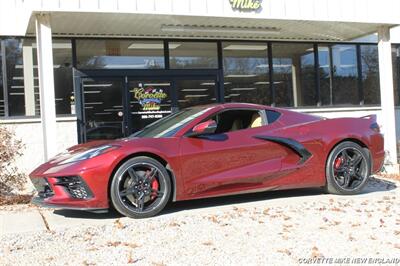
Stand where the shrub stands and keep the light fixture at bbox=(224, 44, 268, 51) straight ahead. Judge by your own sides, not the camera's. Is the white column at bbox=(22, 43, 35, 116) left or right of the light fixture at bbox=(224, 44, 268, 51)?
left

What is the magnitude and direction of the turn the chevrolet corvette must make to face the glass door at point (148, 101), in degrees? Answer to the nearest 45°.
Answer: approximately 135° to its right

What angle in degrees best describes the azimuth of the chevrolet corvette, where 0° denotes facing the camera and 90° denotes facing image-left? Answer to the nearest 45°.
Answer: approximately 45°

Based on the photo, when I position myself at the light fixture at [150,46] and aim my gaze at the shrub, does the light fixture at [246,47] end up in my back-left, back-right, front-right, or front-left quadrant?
back-left

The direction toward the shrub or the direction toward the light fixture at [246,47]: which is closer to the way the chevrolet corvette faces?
the shrub

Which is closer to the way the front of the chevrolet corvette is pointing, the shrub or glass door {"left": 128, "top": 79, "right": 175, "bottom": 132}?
the shrub

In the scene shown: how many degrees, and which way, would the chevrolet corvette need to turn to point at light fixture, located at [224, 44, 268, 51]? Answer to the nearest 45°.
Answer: approximately 135° to its right

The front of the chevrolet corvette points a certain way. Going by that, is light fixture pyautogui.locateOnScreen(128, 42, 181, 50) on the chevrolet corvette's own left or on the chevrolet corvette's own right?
on the chevrolet corvette's own right

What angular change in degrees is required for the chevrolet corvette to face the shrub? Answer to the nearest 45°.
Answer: approximately 90° to its right
